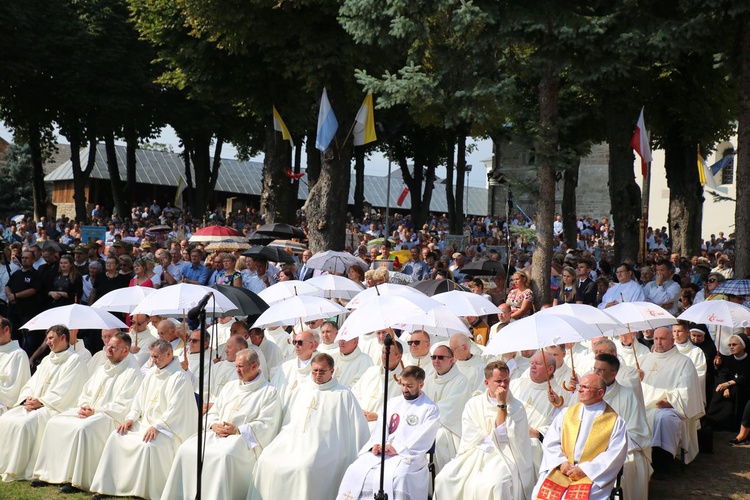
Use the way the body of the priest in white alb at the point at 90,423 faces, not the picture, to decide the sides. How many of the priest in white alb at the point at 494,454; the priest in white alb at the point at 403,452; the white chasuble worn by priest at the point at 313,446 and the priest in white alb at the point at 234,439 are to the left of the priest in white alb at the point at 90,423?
4

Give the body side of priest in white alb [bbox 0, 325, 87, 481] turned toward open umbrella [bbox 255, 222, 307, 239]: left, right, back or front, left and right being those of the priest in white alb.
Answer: back

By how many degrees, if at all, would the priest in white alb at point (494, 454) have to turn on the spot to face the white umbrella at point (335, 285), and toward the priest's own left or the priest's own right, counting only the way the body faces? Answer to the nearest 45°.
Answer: approximately 135° to the priest's own right

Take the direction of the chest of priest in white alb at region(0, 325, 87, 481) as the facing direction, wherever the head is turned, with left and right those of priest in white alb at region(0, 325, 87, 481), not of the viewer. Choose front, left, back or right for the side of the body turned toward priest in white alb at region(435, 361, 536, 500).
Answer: left

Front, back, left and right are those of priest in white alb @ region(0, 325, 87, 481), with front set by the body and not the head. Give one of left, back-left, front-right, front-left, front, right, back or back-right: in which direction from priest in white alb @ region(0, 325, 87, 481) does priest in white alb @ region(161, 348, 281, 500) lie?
left

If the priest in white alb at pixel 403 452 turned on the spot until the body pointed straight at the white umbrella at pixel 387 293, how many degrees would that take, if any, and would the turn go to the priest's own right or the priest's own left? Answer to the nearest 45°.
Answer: approximately 135° to the priest's own right

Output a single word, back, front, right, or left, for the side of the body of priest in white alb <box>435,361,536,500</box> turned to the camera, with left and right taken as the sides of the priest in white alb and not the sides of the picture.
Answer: front

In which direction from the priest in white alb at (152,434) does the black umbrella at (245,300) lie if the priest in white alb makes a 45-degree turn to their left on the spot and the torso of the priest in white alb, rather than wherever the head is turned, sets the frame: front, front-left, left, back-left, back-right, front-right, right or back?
back-left

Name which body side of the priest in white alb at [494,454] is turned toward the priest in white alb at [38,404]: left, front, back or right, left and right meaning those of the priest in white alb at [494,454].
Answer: right

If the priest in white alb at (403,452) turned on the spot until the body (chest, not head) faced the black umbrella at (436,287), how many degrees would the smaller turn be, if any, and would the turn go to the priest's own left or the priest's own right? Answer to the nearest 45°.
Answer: approximately 135° to the priest's own right

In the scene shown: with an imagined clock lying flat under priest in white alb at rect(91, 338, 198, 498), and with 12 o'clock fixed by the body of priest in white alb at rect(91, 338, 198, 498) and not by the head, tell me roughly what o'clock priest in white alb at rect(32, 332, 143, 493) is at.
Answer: priest in white alb at rect(32, 332, 143, 493) is roughly at 3 o'clock from priest in white alb at rect(91, 338, 198, 498).

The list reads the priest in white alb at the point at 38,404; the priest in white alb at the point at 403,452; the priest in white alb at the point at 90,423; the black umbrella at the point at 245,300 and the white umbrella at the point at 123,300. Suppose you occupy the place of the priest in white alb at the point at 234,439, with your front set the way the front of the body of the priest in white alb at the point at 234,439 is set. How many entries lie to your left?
1
